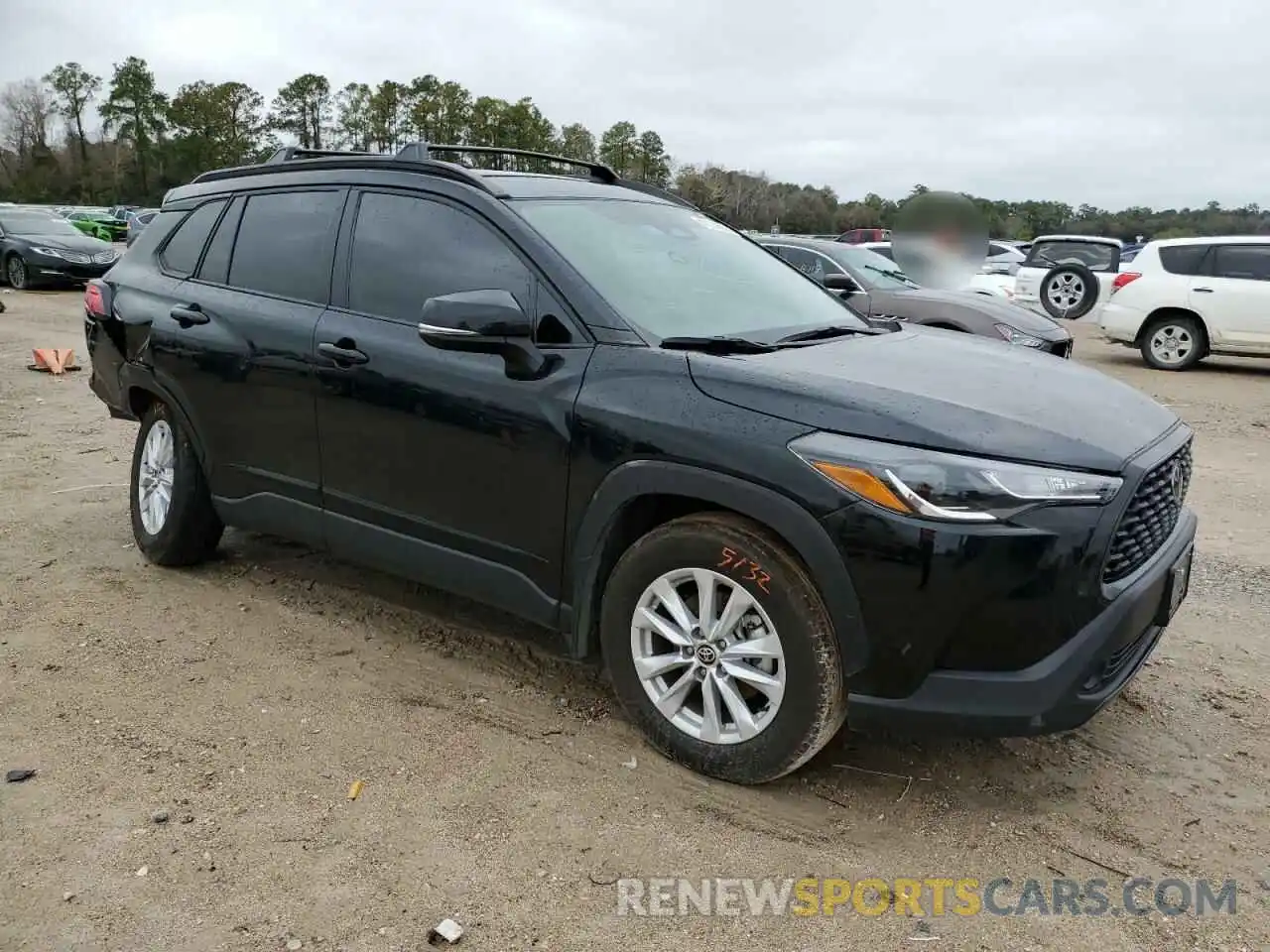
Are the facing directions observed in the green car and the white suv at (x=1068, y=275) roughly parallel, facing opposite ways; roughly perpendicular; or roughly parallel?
roughly perpendicular

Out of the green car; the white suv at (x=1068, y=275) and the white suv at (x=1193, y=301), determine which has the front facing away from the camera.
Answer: the white suv at (x=1068, y=275)

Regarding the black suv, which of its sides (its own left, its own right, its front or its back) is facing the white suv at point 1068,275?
left

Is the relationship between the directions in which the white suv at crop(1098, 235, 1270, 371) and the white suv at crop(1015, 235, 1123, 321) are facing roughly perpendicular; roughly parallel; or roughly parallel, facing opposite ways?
roughly perpendicular

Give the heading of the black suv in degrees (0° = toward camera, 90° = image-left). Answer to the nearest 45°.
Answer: approximately 315°

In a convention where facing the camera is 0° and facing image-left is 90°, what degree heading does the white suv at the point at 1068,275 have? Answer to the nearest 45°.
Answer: approximately 180°

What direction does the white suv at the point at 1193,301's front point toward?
to the viewer's right

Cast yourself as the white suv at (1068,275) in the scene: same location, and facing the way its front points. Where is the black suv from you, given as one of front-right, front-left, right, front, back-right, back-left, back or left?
back

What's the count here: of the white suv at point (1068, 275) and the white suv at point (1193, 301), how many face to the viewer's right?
1
